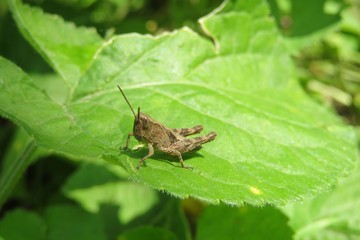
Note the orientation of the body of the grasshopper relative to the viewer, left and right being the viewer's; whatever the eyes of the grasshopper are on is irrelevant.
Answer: facing to the left of the viewer

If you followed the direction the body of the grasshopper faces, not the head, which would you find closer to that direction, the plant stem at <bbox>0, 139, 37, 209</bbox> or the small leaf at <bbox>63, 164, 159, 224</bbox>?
the plant stem

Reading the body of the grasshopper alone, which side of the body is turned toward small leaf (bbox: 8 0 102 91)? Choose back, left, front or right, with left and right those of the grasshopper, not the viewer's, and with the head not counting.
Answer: right

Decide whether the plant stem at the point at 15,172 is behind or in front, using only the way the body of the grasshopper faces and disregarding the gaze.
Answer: in front

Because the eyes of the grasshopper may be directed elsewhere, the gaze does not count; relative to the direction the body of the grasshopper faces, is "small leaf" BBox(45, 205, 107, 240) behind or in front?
in front
